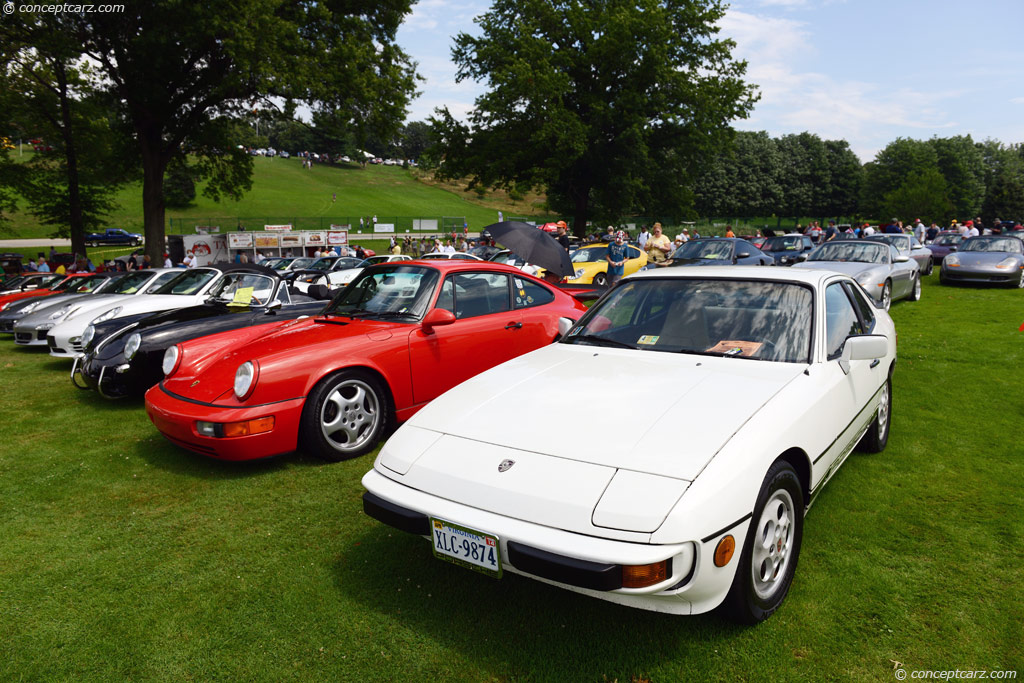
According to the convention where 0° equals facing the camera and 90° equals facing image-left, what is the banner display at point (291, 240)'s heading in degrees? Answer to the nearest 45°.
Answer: approximately 0°

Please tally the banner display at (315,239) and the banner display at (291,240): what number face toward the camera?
2

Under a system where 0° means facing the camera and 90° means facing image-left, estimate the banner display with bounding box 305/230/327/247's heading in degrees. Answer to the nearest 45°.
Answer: approximately 0°

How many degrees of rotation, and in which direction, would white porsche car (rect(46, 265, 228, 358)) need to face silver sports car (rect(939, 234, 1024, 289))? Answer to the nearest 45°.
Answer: approximately 135° to its left

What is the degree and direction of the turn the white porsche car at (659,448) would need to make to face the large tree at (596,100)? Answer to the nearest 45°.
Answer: approximately 135° to its right
